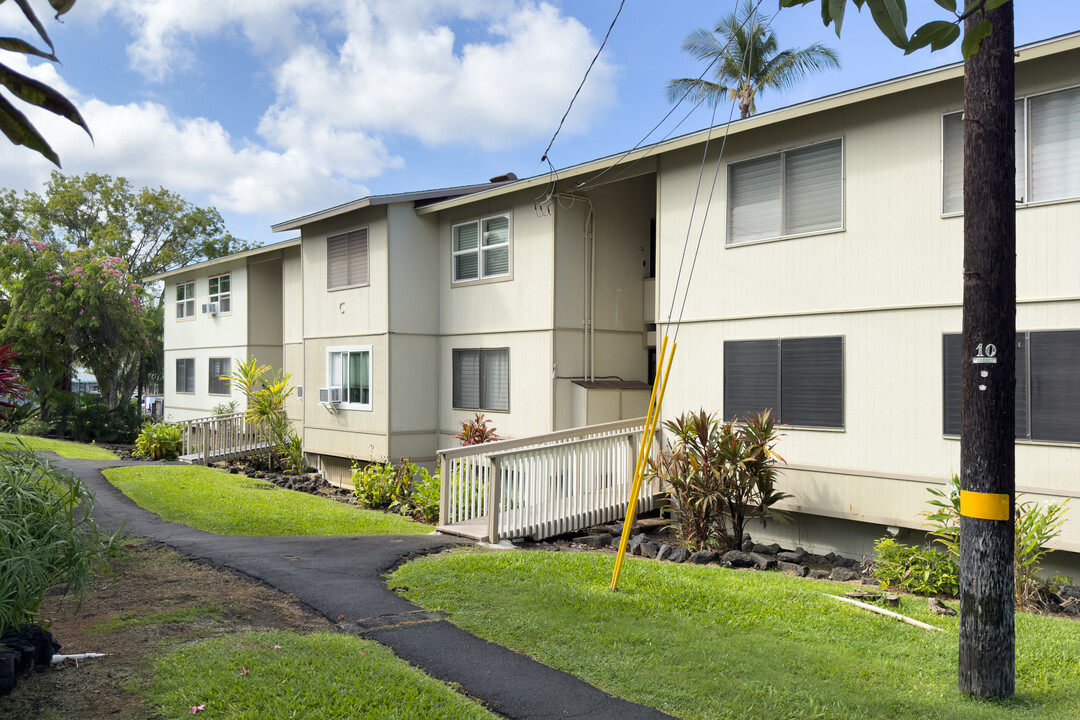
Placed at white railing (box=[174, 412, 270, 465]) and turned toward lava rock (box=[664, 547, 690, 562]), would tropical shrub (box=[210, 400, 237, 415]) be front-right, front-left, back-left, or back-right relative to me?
back-left

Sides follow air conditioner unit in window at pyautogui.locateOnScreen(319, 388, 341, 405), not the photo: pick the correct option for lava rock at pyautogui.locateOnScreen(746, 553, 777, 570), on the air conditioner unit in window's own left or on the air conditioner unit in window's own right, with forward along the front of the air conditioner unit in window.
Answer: on the air conditioner unit in window's own left

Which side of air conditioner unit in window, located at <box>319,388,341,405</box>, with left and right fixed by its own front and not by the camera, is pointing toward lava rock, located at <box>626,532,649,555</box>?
left

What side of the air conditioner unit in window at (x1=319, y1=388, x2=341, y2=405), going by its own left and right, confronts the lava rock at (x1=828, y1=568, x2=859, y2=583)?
left

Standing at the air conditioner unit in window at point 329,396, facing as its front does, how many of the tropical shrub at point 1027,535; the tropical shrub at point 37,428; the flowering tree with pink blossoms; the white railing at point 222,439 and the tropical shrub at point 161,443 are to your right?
4

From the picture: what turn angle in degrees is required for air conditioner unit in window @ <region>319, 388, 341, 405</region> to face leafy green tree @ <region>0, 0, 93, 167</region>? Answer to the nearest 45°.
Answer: approximately 45° to its left

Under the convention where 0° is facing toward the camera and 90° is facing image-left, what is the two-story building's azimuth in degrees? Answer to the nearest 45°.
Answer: approximately 45°

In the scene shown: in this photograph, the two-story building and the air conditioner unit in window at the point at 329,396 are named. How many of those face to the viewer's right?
0

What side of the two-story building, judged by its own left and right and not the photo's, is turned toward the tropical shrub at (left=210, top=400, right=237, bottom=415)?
right

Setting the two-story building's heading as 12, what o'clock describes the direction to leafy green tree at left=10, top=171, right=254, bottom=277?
The leafy green tree is roughly at 3 o'clock from the two-story building.
